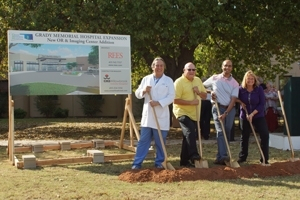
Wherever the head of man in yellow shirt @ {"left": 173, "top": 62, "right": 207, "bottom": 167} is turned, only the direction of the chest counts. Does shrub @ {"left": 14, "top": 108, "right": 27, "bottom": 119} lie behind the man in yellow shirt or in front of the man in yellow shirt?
behind

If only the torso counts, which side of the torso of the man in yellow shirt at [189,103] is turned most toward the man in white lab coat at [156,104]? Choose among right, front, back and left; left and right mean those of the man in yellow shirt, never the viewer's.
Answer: right

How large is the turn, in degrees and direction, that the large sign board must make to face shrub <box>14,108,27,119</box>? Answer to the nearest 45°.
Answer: approximately 180°

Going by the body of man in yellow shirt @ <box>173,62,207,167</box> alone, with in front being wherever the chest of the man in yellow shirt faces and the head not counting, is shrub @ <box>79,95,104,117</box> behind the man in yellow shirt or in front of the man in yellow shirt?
behind

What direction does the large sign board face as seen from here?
toward the camera

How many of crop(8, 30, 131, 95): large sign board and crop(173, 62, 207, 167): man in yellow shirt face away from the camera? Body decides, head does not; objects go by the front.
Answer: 0

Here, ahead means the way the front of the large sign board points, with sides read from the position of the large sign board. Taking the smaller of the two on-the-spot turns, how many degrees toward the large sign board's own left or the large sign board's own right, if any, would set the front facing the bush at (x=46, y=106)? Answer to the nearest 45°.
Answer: approximately 180°

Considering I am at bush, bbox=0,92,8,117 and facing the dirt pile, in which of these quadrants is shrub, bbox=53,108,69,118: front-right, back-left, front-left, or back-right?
front-left

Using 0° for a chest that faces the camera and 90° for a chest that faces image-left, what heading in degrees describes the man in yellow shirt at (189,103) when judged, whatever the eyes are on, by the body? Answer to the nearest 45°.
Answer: approximately 315°

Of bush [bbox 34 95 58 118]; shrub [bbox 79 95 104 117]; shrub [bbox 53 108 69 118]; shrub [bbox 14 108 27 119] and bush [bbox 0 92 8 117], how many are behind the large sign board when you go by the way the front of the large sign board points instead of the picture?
5

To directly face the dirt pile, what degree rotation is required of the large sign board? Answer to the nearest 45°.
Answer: approximately 45° to its left

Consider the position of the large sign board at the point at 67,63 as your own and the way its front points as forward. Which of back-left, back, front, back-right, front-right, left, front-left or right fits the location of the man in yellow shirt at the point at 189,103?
front-left

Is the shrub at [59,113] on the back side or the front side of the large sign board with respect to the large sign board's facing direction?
on the back side

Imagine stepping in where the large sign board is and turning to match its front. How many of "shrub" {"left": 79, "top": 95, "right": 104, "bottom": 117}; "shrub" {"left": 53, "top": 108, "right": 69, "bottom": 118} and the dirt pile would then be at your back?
2
